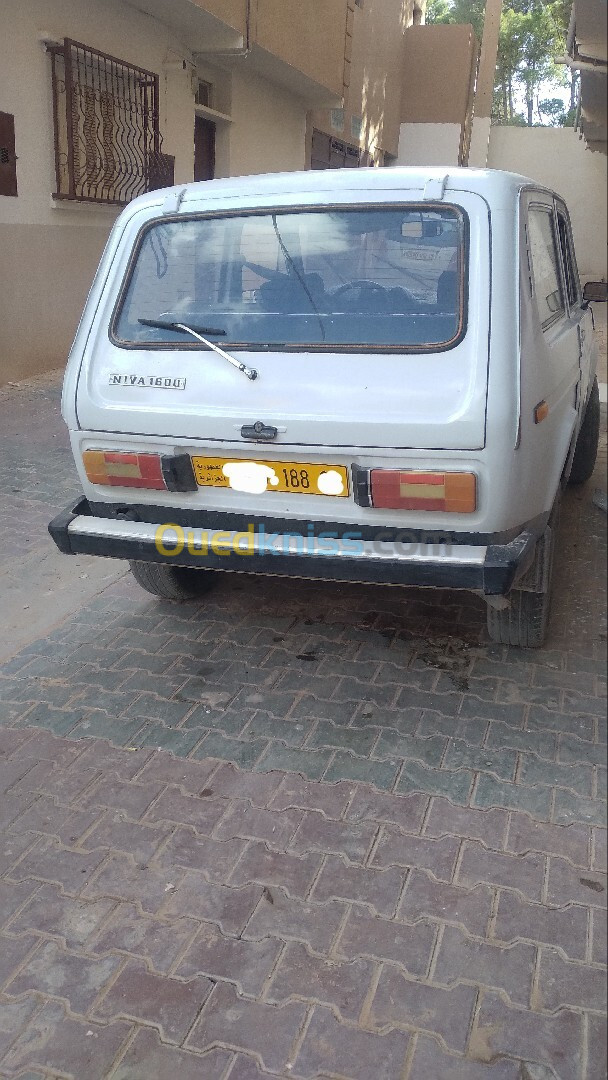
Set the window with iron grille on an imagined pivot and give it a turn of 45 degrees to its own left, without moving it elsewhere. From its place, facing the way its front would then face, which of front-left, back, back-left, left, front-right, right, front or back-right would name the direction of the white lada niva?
right

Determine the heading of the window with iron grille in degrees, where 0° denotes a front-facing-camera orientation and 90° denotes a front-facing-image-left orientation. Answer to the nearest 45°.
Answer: approximately 315°

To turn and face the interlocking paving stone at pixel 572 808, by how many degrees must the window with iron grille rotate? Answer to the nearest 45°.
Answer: approximately 45° to its right

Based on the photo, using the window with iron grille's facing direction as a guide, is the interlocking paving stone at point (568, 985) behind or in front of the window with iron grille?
in front

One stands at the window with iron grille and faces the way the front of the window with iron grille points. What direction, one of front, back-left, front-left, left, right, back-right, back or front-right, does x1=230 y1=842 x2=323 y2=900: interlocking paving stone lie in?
front-right

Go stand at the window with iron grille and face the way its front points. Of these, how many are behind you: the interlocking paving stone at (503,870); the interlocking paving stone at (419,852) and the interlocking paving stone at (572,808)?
0

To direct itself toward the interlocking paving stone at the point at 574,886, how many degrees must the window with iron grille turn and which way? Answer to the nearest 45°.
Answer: approximately 45° to its right

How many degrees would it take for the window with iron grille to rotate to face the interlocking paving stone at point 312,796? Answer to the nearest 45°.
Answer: approximately 45° to its right

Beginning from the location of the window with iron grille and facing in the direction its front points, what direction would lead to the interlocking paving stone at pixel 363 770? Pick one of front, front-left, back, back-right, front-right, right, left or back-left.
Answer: front-right

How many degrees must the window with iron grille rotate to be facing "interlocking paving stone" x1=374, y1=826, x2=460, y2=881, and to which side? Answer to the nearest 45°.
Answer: approximately 45° to its right

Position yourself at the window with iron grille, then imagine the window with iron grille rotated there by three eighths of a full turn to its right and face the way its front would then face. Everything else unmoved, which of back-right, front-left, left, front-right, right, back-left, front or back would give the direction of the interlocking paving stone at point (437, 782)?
left
